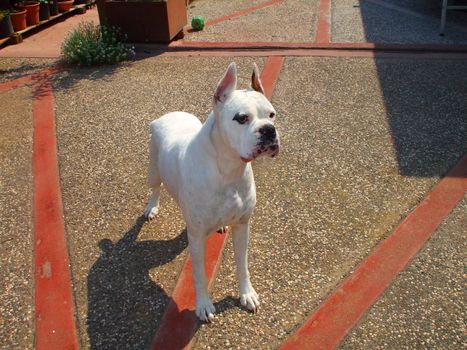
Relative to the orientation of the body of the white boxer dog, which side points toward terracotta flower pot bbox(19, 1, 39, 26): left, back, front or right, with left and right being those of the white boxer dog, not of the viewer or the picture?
back

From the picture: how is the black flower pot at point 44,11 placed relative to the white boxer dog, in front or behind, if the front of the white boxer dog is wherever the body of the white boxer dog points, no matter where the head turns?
behind

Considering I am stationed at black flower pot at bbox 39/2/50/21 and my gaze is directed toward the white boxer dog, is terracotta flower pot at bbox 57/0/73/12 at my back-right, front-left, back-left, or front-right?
back-left

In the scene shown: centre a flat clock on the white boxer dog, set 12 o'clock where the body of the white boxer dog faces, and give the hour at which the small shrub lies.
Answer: The small shrub is roughly at 7 o'clock from the white boxer dog.

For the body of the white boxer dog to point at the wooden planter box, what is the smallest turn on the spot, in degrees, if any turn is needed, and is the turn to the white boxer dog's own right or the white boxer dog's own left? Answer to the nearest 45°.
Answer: approximately 135° to the white boxer dog's own left

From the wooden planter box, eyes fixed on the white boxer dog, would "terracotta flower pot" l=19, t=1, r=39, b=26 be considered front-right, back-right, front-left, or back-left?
back-right

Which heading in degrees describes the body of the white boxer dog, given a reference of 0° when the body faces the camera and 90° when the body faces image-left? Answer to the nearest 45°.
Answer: approximately 315°

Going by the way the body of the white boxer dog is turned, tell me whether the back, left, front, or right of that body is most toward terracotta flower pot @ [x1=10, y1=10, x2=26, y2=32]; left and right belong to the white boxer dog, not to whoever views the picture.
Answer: back

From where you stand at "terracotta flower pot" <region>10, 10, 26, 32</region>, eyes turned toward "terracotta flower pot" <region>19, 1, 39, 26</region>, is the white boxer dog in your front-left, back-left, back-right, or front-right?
back-right

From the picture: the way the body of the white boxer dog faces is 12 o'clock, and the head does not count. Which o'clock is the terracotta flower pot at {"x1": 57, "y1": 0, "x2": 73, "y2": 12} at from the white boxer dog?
The terracotta flower pot is roughly at 7 o'clock from the white boxer dog.
